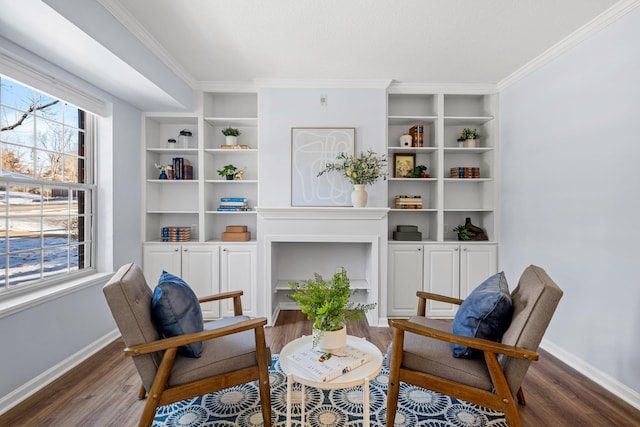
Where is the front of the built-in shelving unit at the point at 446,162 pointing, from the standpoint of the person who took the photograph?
facing the viewer

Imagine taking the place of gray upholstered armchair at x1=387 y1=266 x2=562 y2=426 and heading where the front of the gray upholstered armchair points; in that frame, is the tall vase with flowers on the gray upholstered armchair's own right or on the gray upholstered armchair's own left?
on the gray upholstered armchair's own right

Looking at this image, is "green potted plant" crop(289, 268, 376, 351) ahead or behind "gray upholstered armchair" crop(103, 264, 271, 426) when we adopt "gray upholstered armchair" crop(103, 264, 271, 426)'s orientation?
ahead

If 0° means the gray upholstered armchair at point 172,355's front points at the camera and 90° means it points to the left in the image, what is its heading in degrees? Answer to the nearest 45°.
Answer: approximately 270°

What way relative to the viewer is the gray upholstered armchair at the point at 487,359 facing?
to the viewer's left

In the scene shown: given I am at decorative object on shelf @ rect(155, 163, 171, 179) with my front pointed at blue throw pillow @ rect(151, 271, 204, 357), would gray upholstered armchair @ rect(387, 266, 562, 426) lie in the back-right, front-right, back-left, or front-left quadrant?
front-left

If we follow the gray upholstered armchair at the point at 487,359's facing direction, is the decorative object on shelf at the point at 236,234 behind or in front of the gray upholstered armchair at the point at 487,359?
in front

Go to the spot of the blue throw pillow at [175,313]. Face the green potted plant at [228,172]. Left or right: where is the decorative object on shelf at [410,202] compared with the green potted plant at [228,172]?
right

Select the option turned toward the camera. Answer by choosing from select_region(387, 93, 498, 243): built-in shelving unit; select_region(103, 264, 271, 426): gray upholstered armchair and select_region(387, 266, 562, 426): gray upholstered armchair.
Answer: the built-in shelving unit

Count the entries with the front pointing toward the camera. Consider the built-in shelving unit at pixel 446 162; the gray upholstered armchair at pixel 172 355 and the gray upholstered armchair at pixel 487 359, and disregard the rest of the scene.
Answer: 1

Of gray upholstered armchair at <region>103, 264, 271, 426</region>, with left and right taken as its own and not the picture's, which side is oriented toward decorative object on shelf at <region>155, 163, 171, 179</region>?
left

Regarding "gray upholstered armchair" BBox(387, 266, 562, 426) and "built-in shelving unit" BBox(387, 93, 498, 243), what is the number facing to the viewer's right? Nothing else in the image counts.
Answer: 0

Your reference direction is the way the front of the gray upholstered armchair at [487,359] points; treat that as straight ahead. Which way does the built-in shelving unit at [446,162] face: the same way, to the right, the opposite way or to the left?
to the left

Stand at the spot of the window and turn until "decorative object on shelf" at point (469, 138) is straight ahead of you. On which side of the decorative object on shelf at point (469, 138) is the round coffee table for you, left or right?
right

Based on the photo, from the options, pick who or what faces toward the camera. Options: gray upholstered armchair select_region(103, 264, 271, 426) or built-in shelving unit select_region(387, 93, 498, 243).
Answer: the built-in shelving unit

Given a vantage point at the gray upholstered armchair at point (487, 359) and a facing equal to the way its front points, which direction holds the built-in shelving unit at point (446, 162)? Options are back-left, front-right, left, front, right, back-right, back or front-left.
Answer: right
